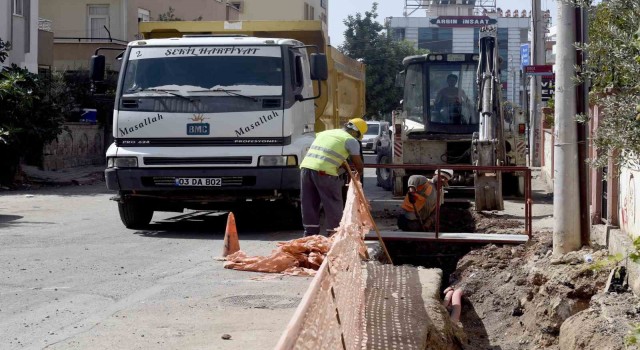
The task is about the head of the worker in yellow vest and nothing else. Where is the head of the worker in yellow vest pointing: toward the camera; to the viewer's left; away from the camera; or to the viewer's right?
to the viewer's right

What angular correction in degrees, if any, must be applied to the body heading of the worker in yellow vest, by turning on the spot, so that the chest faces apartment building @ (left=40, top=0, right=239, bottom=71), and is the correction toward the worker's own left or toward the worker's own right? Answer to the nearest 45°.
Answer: approximately 45° to the worker's own left

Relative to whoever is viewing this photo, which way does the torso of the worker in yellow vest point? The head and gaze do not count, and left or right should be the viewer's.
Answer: facing away from the viewer and to the right of the viewer

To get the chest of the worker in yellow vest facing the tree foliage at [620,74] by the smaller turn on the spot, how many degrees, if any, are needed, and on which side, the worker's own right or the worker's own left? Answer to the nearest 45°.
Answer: approximately 90° to the worker's own right

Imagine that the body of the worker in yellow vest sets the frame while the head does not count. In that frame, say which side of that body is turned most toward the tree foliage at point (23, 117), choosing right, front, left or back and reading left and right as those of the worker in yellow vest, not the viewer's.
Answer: left

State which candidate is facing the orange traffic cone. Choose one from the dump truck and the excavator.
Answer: the dump truck

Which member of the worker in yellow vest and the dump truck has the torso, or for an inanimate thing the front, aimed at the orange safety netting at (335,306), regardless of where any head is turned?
the dump truck

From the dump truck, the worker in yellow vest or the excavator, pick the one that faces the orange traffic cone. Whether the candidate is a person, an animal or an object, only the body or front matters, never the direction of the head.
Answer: the dump truck

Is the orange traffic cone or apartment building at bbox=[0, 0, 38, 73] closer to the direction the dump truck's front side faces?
the orange traffic cone
